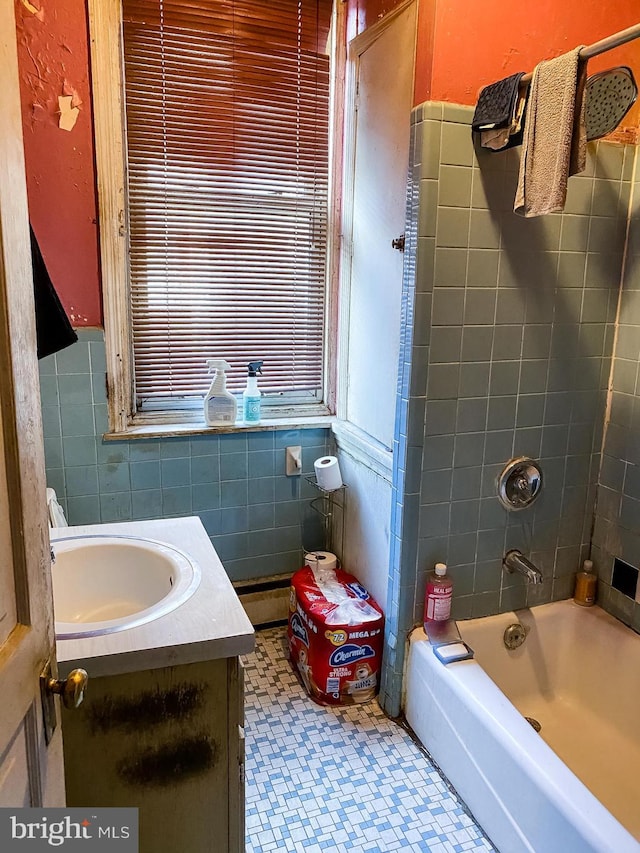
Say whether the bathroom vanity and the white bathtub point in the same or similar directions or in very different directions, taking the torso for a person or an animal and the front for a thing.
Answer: very different directions

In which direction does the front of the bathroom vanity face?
to the viewer's right

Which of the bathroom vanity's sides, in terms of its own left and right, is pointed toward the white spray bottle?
left

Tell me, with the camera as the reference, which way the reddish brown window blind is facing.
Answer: facing the viewer

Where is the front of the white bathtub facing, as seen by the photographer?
facing the viewer and to the left of the viewer

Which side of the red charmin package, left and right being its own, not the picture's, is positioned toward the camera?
front

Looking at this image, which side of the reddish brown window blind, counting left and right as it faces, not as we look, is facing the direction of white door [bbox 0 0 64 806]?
front

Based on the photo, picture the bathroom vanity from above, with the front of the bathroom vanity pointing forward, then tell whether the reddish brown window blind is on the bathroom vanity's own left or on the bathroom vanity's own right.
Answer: on the bathroom vanity's own left
